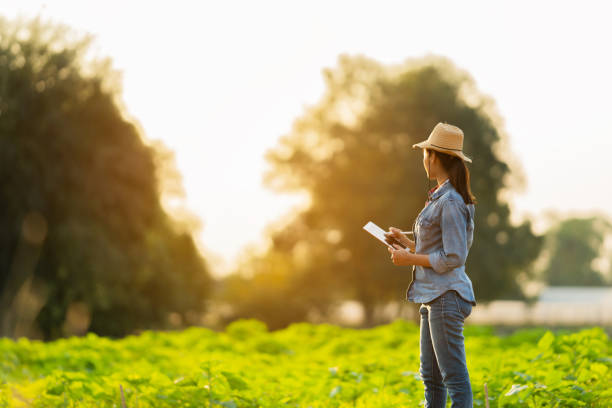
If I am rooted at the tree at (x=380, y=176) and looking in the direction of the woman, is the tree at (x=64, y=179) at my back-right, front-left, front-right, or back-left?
front-right

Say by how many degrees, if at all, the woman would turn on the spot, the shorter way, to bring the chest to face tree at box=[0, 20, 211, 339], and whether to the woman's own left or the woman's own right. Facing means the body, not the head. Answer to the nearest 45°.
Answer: approximately 45° to the woman's own right

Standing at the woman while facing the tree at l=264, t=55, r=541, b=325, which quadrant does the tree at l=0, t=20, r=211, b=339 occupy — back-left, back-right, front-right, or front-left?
front-left

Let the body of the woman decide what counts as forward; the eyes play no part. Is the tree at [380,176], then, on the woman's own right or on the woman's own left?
on the woman's own right

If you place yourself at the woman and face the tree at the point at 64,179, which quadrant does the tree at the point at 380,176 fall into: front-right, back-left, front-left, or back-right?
front-right

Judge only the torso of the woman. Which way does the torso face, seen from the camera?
to the viewer's left
